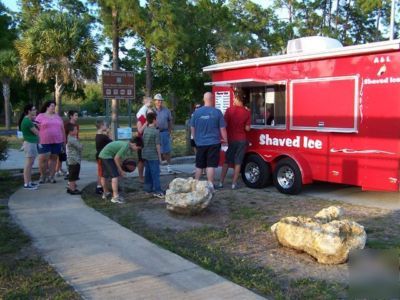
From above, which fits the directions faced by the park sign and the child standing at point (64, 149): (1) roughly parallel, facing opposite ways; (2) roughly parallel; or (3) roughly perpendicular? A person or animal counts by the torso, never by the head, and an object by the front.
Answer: roughly perpendicular

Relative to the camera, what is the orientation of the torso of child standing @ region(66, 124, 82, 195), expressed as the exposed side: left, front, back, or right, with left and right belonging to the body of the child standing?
right

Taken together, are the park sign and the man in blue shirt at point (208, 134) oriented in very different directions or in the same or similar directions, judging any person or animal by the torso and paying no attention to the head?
very different directions

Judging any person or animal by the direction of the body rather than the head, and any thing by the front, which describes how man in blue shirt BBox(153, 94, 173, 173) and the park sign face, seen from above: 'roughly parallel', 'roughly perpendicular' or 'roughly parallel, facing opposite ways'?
roughly parallel

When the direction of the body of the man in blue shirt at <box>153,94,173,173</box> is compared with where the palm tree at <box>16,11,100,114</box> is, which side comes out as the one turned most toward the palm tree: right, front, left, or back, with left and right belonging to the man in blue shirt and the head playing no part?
back

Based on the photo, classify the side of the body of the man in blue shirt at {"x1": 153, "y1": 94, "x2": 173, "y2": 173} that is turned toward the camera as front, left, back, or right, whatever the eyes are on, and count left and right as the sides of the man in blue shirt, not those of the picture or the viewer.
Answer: front

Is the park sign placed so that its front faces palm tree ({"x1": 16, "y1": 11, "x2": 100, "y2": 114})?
no

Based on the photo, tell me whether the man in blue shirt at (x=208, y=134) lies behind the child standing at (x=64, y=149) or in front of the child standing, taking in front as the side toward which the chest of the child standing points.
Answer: in front

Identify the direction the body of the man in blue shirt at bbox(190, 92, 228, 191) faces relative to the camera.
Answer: away from the camera

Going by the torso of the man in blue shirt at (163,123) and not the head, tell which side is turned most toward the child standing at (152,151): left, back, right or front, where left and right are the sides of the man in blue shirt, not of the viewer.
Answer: front

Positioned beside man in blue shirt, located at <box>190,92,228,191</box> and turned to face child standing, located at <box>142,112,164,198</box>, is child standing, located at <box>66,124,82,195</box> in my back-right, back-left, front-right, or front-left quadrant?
front-right

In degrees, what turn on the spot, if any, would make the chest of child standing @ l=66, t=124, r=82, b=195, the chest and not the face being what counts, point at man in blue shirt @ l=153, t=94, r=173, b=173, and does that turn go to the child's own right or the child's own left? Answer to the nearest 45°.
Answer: approximately 45° to the child's own left

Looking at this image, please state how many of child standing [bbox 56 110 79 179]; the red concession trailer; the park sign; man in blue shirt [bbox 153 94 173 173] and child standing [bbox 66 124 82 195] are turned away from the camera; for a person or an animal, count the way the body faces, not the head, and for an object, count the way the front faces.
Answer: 0

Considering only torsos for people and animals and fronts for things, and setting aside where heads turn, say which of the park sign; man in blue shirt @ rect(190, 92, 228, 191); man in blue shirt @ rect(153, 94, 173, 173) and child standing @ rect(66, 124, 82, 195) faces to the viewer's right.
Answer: the child standing

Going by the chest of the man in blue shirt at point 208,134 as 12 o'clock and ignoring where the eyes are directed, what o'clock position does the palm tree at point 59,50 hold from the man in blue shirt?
The palm tree is roughly at 11 o'clock from the man in blue shirt.

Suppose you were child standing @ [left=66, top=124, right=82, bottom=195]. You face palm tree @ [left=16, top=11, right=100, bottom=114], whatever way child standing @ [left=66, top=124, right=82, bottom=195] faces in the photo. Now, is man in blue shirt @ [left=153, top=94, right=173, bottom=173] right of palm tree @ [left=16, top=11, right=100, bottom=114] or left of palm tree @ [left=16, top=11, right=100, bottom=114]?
right

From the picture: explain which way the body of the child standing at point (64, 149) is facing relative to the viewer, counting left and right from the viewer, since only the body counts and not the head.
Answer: facing to the right of the viewer
